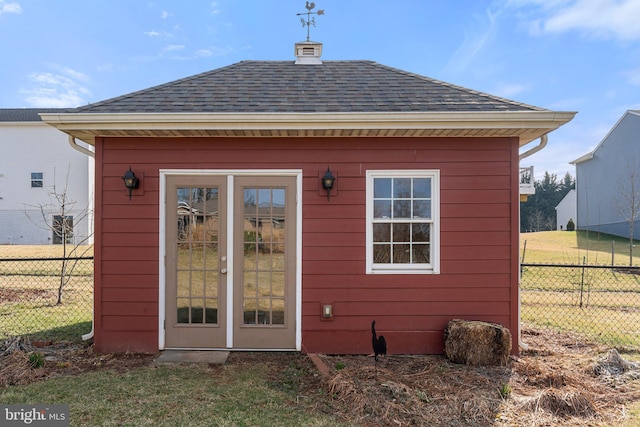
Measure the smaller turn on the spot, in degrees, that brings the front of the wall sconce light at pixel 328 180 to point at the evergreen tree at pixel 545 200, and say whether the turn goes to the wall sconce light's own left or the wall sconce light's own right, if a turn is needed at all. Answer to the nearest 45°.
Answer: approximately 135° to the wall sconce light's own left

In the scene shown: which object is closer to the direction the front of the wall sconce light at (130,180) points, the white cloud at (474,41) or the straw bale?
the straw bale

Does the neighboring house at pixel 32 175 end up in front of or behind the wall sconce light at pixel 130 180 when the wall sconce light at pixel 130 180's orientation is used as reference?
behind

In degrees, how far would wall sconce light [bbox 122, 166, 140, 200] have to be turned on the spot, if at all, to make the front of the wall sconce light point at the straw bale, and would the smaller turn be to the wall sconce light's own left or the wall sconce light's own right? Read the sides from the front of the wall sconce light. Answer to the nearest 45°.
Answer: approximately 45° to the wall sconce light's own left

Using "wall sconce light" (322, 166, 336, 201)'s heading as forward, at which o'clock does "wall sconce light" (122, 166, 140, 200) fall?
"wall sconce light" (122, 166, 140, 200) is roughly at 3 o'clock from "wall sconce light" (322, 166, 336, 201).

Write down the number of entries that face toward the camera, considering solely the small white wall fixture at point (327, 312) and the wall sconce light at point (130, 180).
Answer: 2

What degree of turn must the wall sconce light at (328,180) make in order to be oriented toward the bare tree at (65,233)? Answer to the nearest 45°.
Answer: approximately 135° to its right

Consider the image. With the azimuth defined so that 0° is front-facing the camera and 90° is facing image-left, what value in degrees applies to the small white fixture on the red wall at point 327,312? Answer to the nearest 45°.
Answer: approximately 0°
